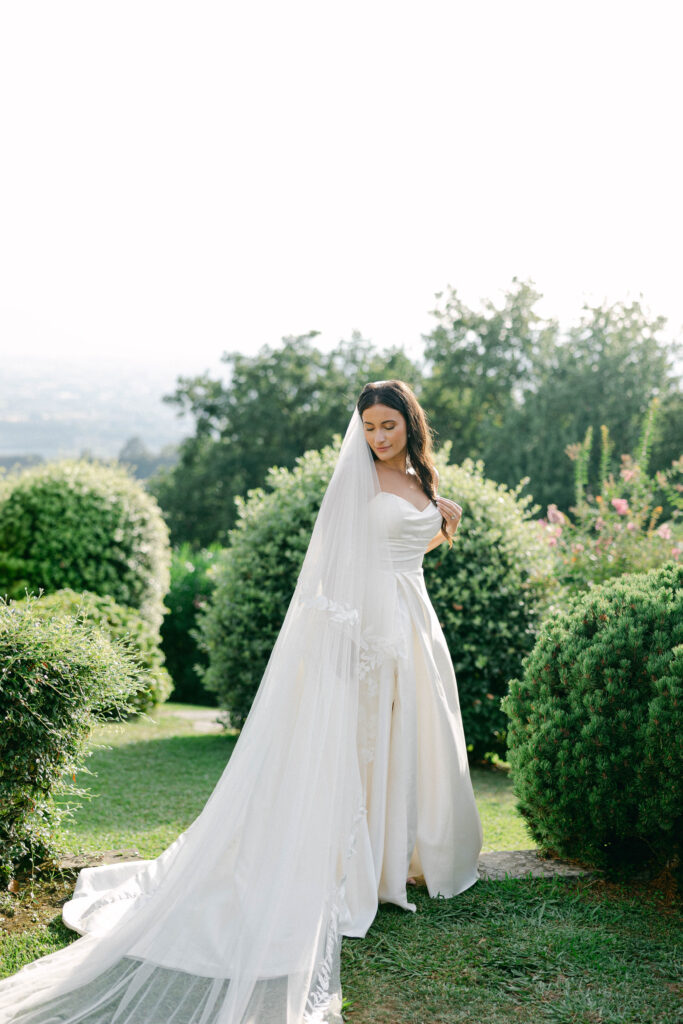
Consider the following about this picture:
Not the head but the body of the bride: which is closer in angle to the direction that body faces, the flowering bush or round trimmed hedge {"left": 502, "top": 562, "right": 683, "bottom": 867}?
the round trimmed hedge

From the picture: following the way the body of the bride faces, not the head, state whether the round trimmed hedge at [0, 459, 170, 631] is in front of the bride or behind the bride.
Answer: behind

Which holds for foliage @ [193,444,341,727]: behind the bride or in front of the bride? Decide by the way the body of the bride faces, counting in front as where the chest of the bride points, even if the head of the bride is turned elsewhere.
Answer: behind

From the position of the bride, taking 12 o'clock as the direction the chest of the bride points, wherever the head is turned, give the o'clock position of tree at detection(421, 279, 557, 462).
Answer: The tree is roughly at 8 o'clock from the bride.

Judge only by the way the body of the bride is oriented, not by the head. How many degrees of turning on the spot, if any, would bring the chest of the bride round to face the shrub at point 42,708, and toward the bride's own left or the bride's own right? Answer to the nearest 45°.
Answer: approximately 135° to the bride's own right

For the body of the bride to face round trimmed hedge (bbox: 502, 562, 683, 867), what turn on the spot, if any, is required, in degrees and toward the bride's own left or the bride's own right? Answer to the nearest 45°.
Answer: approximately 45° to the bride's own left

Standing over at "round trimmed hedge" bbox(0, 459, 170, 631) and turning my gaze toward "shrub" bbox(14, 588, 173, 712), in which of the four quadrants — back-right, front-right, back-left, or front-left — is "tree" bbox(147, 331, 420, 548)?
back-left

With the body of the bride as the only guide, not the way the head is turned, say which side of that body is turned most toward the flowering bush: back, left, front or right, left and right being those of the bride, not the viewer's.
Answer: left

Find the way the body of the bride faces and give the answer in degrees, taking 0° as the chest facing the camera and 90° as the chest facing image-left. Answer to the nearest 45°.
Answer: approximately 315°
